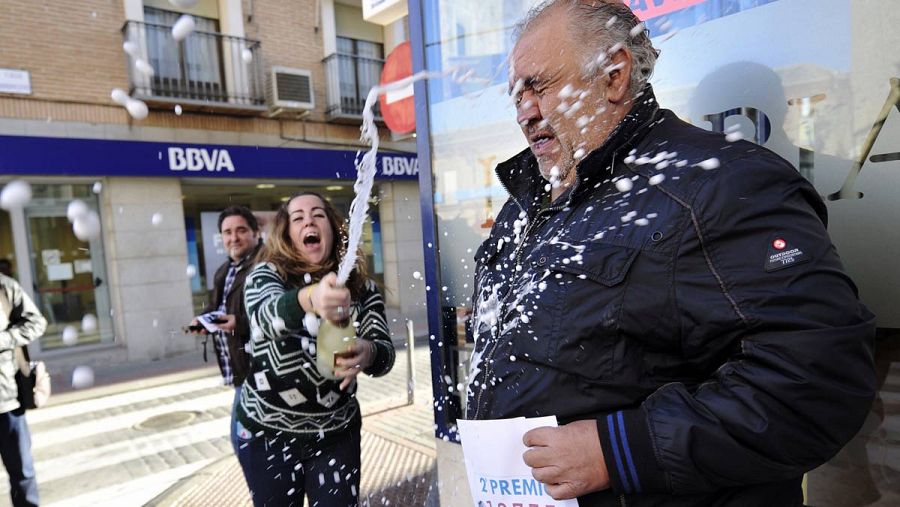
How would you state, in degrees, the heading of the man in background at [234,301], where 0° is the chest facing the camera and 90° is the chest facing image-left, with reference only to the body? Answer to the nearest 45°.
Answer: approximately 45°

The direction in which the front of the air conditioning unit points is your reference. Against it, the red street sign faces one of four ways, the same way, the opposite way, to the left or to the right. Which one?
to the right

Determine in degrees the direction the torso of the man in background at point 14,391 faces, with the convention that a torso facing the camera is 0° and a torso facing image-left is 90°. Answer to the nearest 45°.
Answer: approximately 0°

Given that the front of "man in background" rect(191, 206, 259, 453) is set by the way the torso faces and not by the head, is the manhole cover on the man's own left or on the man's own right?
on the man's own right

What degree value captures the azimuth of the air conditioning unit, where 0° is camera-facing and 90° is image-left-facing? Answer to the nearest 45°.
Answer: approximately 315°

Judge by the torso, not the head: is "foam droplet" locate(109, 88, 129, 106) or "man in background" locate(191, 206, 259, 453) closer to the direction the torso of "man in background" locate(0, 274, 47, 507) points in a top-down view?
the man in background

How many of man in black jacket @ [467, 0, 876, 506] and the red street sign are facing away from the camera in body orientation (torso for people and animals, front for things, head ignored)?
0

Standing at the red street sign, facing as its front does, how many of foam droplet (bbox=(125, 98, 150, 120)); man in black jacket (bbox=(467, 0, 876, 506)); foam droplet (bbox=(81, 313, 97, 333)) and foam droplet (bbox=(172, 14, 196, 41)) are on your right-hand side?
3

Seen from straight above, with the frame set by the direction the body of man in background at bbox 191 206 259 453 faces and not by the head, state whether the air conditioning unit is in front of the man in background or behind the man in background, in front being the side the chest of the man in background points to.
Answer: behind

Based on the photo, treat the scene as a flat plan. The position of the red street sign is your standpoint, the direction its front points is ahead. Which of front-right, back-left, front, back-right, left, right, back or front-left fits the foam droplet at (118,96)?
right

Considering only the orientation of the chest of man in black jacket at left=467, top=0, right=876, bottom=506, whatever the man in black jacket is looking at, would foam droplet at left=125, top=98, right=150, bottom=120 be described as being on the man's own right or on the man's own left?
on the man's own right
